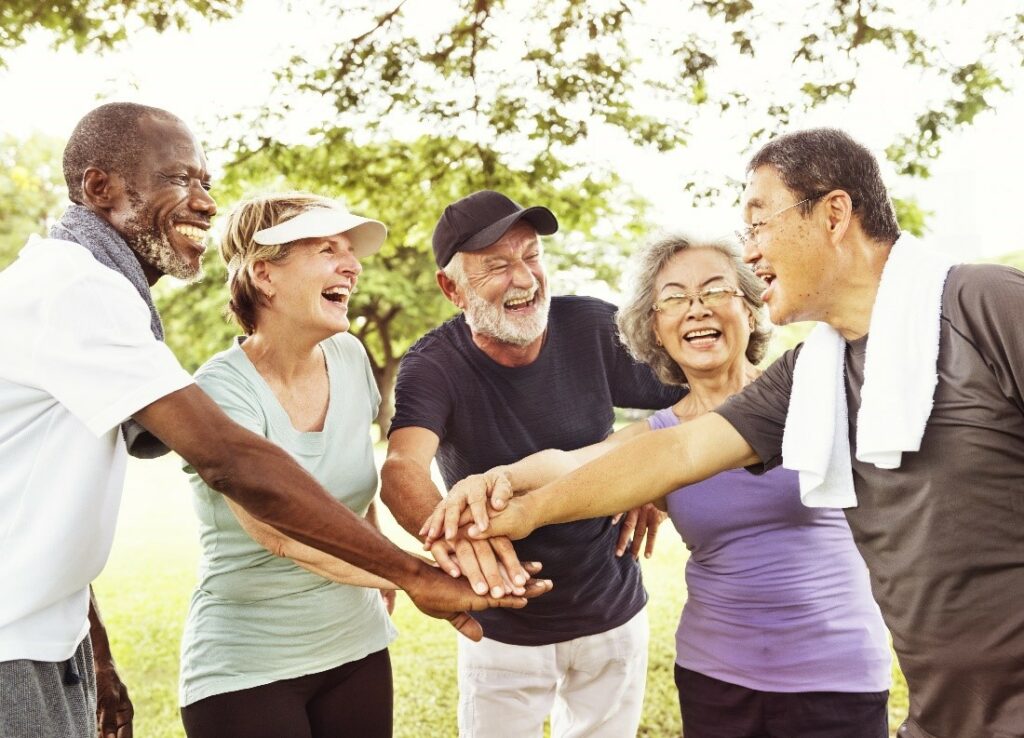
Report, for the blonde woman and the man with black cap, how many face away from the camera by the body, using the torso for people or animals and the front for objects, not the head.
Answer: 0

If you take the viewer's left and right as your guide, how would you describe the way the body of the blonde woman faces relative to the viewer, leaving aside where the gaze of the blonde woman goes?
facing the viewer and to the right of the viewer

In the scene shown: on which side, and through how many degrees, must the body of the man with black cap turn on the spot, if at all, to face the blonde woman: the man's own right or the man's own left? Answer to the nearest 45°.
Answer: approximately 45° to the man's own right

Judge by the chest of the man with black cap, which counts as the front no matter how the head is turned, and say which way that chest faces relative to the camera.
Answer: toward the camera

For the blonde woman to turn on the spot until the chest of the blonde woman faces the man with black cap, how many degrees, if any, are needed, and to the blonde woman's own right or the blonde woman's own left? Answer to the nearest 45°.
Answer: approximately 90° to the blonde woman's own left
